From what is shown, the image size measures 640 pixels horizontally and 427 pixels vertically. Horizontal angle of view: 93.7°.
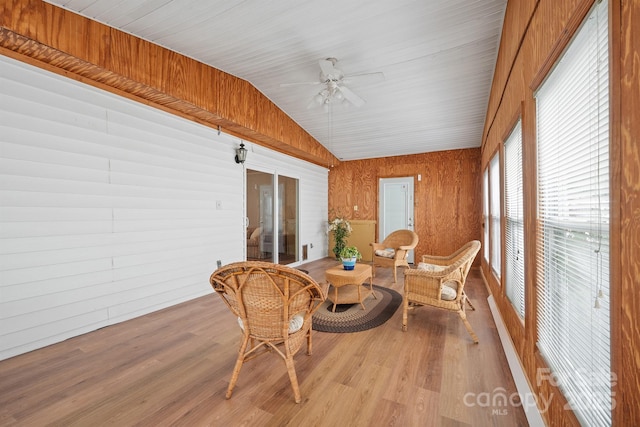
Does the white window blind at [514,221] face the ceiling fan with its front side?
yes

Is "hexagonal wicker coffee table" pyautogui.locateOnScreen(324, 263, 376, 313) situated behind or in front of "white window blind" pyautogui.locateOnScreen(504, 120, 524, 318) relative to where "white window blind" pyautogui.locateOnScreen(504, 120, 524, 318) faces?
in front

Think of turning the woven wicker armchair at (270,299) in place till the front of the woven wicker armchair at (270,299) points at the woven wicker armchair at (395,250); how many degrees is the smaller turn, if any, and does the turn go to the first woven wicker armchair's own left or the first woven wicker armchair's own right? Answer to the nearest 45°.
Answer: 0° — it already faces it

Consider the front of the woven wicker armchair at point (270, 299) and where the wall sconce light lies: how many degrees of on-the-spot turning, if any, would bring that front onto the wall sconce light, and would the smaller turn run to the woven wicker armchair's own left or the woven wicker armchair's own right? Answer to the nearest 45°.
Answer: approximately 45° to the woven wicker armchair's own left

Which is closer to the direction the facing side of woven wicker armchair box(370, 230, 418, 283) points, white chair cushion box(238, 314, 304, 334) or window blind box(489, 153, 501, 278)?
the white chair cushion

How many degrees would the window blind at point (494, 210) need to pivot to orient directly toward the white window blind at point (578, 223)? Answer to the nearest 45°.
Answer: approximately 90° to its left

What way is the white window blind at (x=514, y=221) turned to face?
to the viewer's left

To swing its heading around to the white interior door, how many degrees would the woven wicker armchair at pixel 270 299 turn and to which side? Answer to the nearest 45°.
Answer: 0° — it already faces it

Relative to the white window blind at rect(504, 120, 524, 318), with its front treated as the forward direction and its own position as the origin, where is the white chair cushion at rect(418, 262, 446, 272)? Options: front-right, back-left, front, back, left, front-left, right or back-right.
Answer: front-right

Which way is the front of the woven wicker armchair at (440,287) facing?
to the viewer's left

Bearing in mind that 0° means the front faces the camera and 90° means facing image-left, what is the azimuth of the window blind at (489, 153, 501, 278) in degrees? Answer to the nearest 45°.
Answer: approximately 90°

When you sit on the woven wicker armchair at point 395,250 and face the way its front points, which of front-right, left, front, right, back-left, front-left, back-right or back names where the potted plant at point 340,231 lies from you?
right

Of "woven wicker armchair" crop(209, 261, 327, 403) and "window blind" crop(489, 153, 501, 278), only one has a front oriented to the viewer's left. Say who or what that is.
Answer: the window blind
